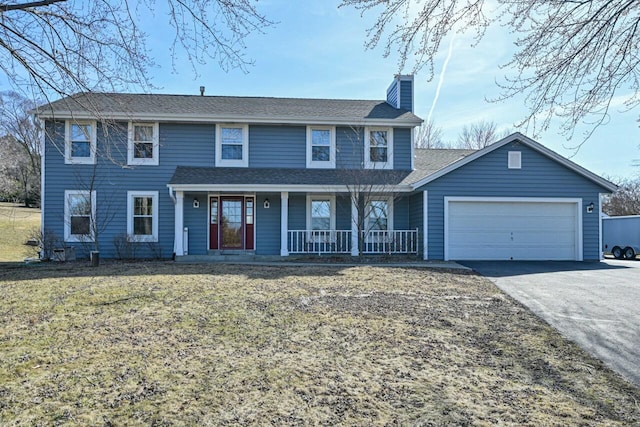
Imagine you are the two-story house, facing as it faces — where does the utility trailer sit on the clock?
The utility trailer is roughly at 8 o'clock from the two-story house.

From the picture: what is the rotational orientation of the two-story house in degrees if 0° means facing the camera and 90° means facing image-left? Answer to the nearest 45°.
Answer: approximately 0°
